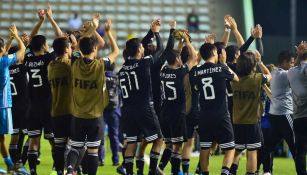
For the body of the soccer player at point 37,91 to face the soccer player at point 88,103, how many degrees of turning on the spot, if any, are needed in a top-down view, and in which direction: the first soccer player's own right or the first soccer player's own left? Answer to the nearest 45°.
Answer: approximately 90° to the first soccer player's own right

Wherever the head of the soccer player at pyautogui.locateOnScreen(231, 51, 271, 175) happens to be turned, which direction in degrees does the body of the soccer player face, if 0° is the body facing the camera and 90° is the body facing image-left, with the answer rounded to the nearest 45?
approximately 225°

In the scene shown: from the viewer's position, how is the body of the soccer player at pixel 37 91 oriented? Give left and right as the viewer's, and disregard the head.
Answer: facing away from the viewer and to the right of the viewer

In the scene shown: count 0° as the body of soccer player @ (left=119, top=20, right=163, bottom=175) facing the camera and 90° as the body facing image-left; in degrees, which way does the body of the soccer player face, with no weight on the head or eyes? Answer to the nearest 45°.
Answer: approximately 225°

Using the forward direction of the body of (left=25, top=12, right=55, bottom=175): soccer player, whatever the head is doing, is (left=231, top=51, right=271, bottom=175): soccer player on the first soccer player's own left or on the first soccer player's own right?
on the first soccer player's own right

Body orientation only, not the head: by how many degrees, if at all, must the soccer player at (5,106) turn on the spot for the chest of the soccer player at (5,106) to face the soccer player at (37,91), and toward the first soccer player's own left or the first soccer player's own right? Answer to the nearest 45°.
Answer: approximately 45° to the first soccer player's own right

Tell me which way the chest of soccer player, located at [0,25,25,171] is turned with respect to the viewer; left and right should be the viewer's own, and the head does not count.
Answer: facing away from the viewer and to the right of the viewer

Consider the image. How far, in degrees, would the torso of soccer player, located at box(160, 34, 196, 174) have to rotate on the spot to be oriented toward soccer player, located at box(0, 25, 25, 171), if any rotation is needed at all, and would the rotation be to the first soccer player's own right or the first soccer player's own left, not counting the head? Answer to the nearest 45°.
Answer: approximately 135° to the first soccer player's own left

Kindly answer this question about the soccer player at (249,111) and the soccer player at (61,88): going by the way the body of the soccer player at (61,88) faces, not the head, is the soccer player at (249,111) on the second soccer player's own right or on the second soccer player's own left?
on the second soccer player's own right
